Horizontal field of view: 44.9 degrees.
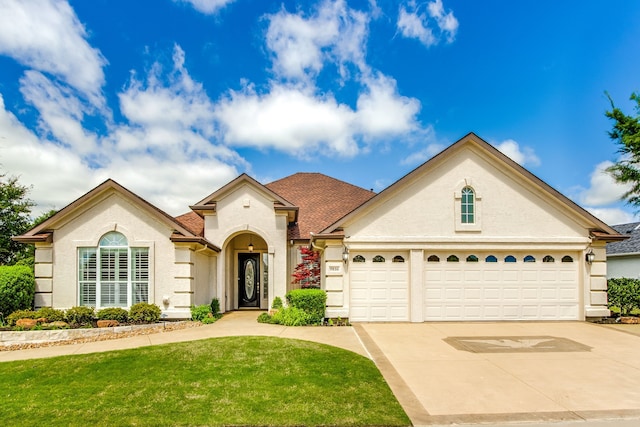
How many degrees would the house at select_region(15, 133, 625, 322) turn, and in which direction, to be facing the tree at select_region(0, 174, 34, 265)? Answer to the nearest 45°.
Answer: approximately 135° to its right

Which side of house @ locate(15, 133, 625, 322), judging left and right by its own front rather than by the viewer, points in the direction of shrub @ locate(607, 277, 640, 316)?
left

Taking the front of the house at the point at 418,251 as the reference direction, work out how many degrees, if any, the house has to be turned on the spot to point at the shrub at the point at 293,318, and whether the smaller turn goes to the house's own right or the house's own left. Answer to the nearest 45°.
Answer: approximately 90° to the house's own right

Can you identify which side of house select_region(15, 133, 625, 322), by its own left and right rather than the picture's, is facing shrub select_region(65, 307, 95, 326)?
right

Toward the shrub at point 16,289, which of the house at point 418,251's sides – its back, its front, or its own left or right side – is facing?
right

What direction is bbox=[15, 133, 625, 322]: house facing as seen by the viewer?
toward the camera

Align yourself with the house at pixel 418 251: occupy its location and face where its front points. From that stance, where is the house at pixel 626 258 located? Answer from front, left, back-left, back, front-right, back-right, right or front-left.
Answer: back-left

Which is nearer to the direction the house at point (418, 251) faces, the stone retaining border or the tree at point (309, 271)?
the stone retaining border
